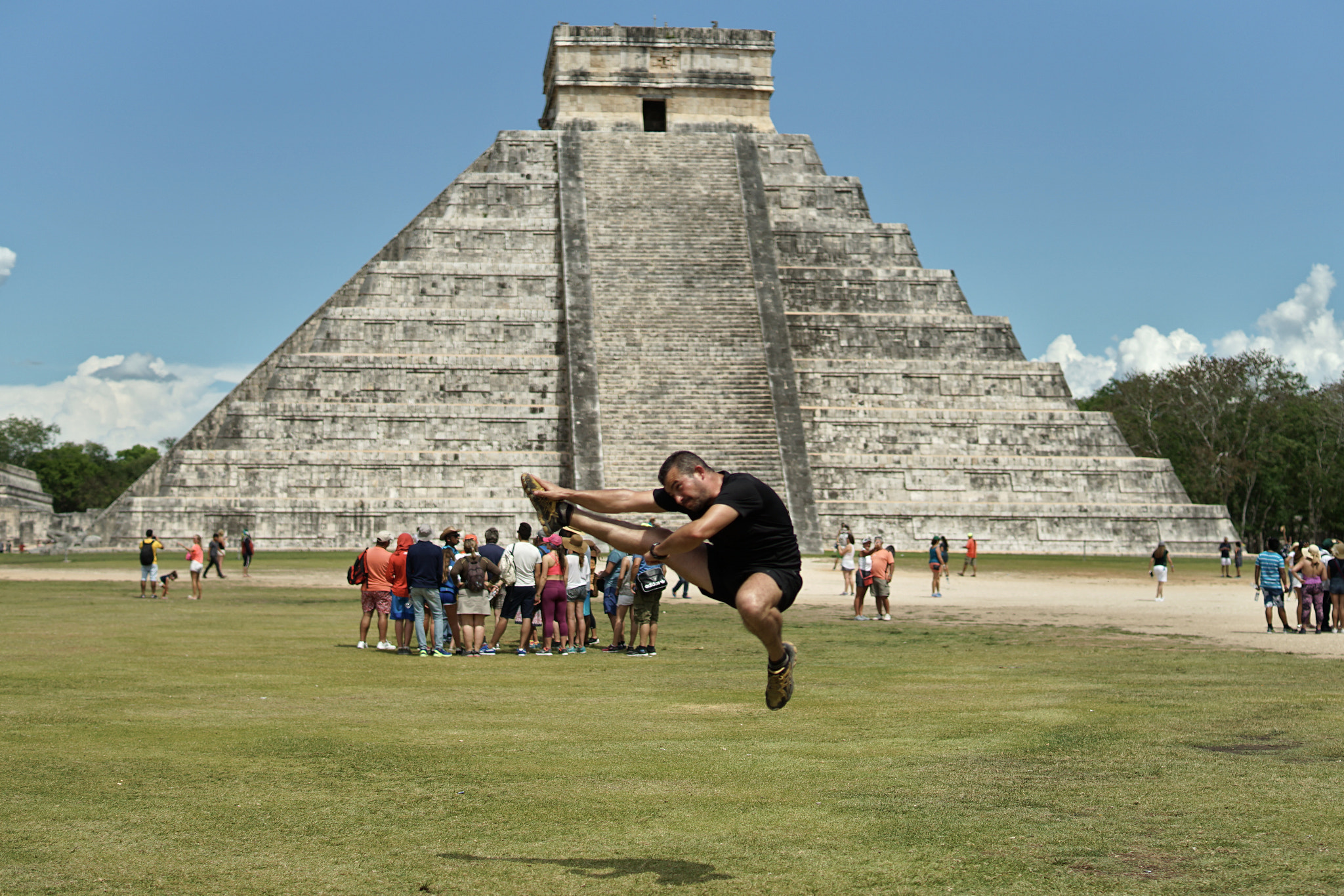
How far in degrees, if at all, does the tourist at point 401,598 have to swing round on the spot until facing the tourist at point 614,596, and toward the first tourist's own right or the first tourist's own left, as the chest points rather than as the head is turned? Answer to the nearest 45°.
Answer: approximately 45° to the first tourist's own right

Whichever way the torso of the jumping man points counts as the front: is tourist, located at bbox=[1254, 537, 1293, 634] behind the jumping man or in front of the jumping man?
behind

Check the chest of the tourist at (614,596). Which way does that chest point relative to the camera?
to the viewer's left

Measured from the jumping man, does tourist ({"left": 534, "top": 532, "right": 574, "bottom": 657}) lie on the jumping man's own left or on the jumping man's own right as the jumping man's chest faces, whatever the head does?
on the jumping man's own right

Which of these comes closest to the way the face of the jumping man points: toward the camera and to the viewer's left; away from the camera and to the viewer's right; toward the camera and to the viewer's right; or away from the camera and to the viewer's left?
toward the camera and to the viewer's left

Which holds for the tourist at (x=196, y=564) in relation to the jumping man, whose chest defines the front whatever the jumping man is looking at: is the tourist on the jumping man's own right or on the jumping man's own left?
on the jumping man's own right

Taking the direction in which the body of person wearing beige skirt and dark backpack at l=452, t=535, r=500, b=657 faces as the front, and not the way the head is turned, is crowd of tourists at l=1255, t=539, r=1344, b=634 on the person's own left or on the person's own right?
on the person's own right

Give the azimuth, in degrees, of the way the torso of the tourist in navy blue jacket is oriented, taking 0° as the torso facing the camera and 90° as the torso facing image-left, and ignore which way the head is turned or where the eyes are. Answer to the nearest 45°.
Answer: approximately 180°

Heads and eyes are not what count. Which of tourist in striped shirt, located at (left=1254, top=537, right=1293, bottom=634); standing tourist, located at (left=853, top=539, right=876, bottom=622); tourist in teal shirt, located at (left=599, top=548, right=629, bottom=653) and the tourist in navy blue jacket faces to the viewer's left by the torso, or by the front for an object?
tourist in teal shirt, located at (left=599, top=548, right=629, bottom=653)
